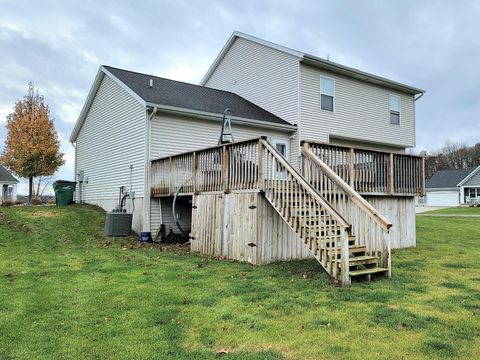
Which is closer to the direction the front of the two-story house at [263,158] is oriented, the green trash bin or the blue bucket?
the green trash bin

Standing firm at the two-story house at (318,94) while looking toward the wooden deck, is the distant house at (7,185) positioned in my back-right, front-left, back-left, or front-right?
back-right

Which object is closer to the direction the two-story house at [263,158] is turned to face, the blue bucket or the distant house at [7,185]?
the distant house

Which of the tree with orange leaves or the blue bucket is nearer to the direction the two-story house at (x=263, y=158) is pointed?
the tree with orange leaves

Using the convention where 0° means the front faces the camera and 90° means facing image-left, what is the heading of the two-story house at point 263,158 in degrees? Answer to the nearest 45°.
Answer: approximately 135°
